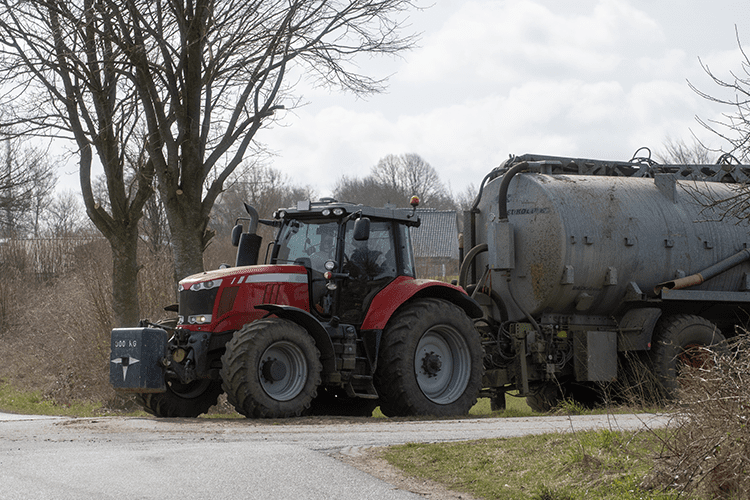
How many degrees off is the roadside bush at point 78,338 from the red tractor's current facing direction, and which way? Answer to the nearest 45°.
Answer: approximately 90° to its right

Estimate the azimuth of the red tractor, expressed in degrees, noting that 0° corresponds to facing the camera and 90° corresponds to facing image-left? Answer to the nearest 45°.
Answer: approximately 45°

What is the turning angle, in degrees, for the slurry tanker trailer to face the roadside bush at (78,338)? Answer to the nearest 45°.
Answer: approximately 45° to its right

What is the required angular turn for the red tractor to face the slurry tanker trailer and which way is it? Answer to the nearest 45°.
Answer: approximately 180°

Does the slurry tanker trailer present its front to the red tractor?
yes

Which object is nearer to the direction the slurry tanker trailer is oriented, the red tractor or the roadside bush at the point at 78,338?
the red tractor

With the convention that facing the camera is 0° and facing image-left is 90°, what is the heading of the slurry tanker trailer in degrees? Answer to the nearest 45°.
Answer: approximately 45°
